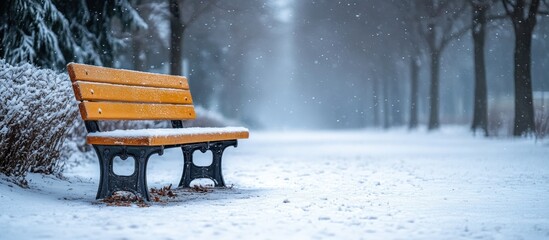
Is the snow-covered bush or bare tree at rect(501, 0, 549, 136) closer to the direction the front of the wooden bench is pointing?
the bare tree

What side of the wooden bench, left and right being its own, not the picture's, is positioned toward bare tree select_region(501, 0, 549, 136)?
left

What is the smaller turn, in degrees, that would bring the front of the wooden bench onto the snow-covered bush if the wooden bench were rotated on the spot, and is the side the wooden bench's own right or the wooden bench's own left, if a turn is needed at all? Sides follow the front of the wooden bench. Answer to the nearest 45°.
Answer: approximately 180°

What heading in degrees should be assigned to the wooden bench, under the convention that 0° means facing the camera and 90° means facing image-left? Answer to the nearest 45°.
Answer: approximately 315°

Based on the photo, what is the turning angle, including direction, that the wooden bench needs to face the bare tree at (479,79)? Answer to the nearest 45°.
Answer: approximately 90° to its left
